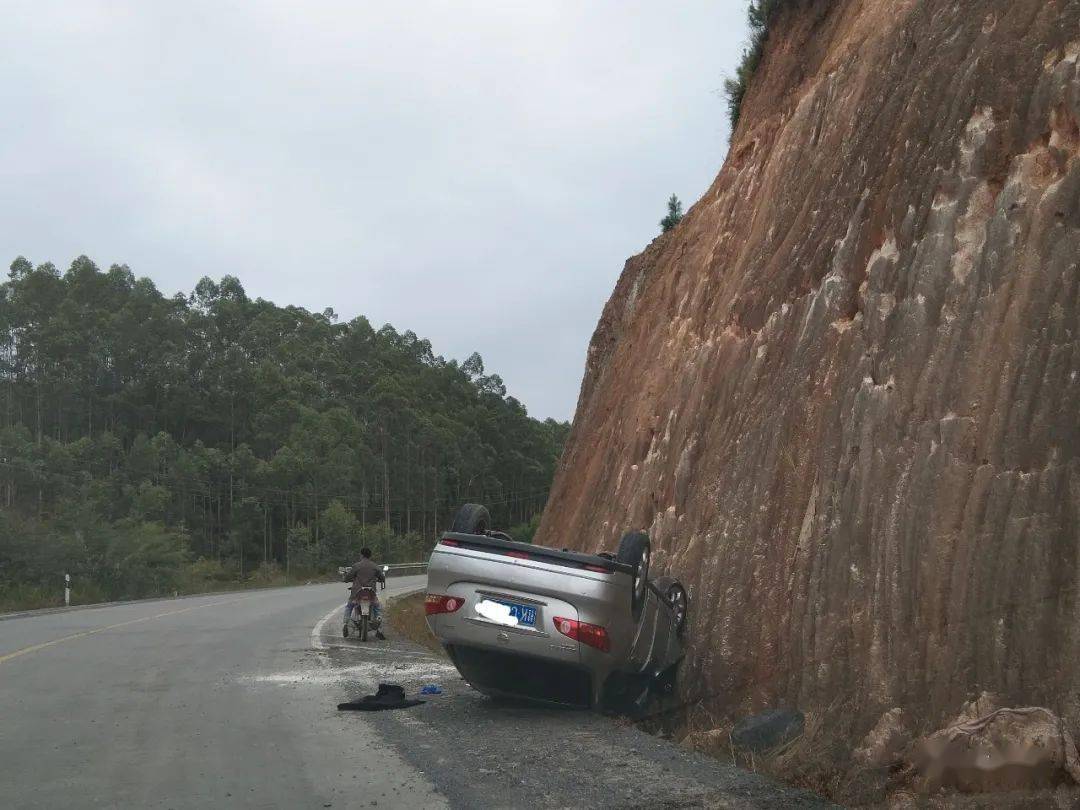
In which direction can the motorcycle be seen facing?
away from the camera

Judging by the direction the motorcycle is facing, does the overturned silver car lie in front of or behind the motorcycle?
behind

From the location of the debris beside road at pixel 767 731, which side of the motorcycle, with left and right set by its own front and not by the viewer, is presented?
back

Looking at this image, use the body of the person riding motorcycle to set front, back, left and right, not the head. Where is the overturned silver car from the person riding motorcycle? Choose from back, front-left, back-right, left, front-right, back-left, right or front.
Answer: back

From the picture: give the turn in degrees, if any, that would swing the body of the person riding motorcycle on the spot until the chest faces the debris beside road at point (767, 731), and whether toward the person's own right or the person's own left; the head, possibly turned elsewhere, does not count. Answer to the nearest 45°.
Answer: approximately 180°

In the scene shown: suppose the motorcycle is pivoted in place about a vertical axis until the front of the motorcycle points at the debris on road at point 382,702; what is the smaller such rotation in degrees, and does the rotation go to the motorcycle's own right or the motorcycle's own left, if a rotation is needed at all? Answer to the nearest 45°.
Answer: approximately 180°

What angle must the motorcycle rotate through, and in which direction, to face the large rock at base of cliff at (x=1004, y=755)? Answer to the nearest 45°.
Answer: approximately 180°

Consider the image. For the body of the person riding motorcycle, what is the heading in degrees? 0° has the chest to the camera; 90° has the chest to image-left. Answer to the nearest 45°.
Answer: approximately 180°
